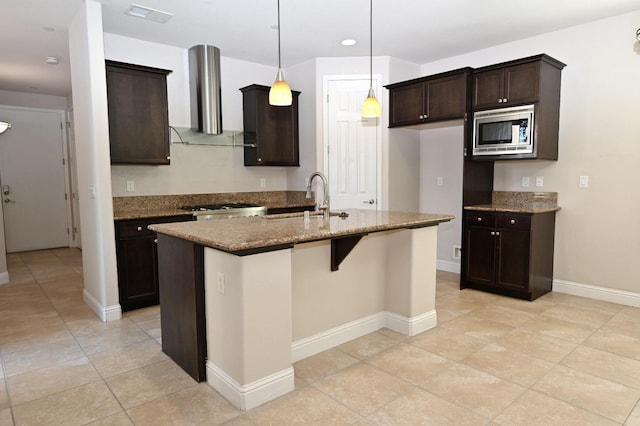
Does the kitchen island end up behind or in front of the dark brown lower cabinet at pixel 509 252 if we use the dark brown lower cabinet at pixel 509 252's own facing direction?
in front

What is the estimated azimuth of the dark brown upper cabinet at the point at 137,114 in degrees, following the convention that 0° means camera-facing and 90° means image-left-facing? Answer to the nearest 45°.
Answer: approximately 315°

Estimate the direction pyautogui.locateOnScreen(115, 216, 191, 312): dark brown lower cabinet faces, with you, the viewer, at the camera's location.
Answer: facing the viewer and to the right of the viewer

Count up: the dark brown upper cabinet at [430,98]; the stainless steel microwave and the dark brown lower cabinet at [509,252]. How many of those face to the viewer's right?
0

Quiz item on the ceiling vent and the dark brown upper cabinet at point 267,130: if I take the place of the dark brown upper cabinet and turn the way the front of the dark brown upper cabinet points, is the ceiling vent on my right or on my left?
on my right

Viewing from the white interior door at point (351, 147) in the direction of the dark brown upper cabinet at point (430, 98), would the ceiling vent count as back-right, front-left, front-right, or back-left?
back-right

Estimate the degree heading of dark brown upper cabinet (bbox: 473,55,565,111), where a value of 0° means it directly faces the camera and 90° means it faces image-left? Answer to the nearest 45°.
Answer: approximately 45°

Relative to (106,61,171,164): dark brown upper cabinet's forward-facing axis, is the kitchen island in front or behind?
in front

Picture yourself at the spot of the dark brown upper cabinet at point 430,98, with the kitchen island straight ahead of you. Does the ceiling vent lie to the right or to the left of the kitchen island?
right

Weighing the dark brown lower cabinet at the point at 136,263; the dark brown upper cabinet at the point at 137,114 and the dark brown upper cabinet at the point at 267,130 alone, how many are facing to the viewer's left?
0

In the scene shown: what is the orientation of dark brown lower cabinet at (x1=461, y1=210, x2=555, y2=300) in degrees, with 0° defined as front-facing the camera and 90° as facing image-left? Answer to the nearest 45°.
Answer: approximately 45°

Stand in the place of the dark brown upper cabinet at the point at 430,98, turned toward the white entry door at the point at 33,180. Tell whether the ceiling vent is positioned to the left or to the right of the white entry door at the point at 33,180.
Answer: left

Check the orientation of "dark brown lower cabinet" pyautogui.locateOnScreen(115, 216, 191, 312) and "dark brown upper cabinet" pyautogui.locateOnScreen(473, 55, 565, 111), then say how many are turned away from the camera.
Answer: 0
